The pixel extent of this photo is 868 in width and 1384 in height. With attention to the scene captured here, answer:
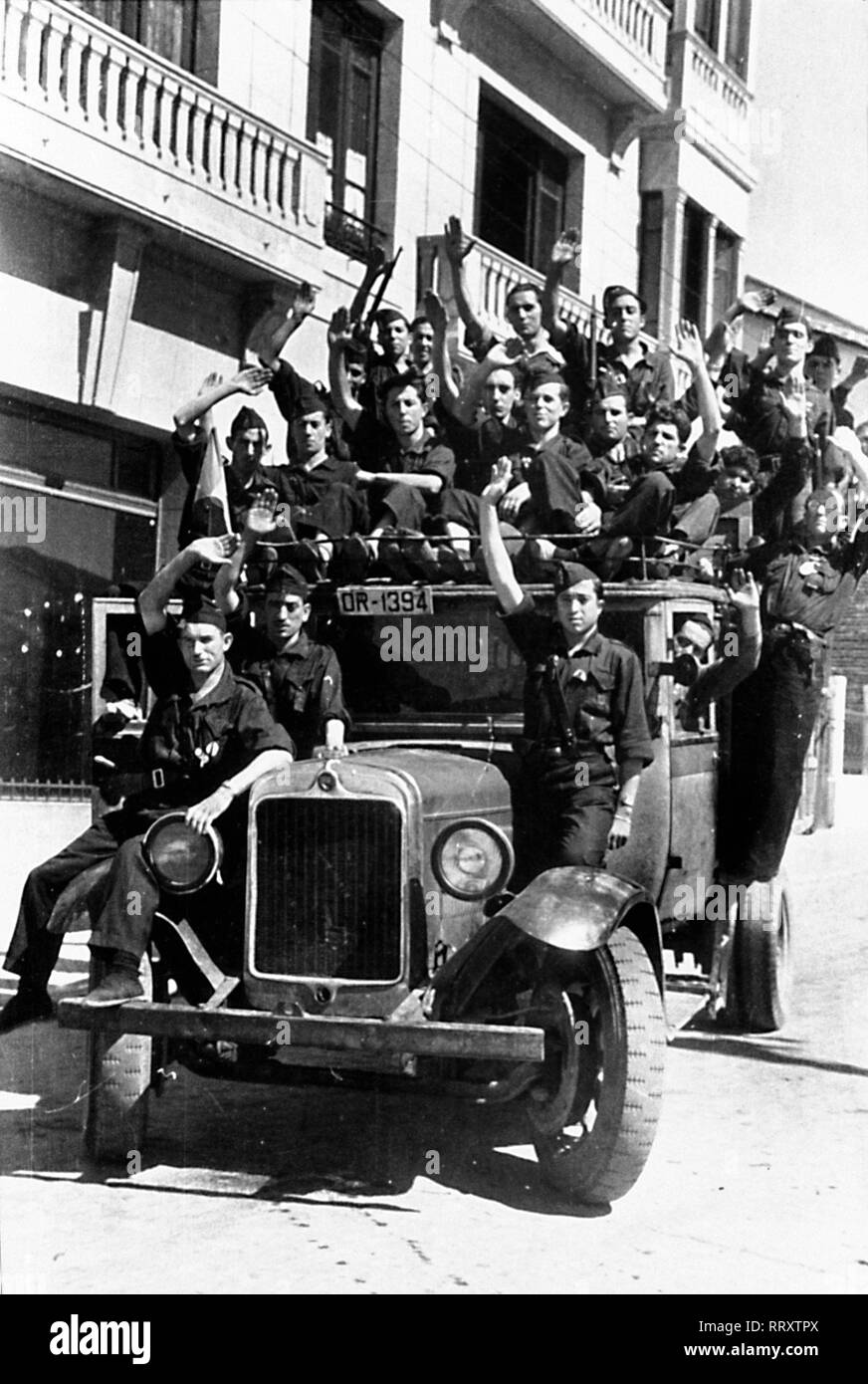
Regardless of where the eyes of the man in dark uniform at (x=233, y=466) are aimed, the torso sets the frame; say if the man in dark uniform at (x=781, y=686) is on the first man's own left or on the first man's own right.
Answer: on the first man's own left

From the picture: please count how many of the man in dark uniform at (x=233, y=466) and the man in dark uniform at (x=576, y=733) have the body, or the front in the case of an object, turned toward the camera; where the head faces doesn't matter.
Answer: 2

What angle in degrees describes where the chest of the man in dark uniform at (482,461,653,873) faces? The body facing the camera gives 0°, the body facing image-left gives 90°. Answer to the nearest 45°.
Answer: approximately 0°

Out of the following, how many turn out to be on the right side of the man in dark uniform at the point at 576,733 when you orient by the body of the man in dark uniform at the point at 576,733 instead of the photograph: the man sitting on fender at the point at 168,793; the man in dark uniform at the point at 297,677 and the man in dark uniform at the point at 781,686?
2

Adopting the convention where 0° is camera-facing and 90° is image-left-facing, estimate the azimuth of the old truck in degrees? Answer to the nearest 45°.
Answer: approximately 45°

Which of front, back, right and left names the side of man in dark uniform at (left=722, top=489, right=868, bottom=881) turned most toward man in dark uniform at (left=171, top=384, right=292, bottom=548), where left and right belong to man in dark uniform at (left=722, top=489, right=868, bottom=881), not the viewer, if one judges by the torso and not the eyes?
right

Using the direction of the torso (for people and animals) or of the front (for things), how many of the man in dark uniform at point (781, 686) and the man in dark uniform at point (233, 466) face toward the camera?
2

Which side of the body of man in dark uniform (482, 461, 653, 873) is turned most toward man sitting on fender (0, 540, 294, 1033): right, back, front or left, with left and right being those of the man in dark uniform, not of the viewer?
right

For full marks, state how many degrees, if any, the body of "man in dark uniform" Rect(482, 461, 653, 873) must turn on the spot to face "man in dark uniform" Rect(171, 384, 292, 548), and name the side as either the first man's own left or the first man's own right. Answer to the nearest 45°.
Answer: approximately 135° to the first man's own right
